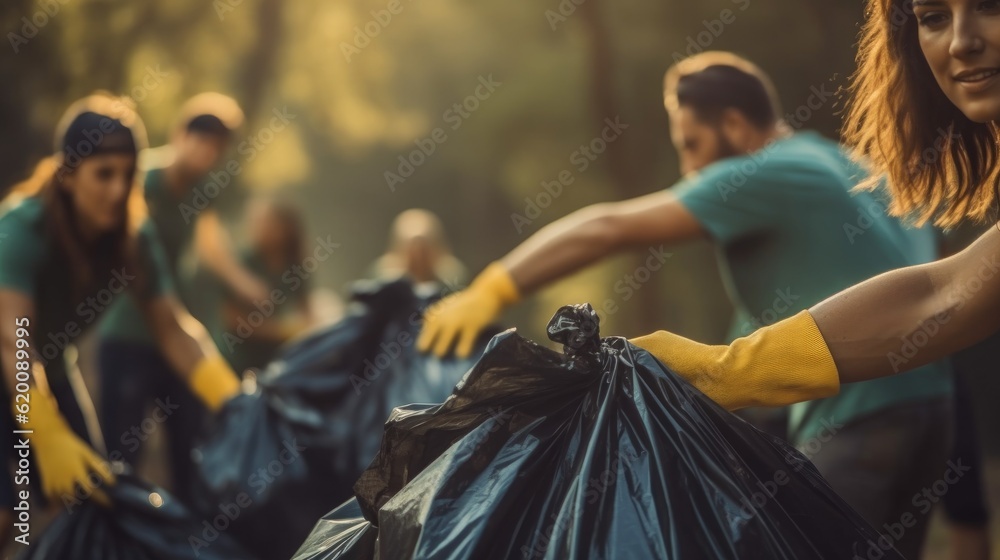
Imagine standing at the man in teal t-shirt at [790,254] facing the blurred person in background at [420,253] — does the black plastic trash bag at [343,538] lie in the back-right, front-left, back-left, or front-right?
back-left

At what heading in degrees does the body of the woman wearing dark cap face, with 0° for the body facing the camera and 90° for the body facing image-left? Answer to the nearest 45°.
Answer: approximately 315°

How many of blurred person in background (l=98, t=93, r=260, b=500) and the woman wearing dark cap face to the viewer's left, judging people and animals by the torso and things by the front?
0

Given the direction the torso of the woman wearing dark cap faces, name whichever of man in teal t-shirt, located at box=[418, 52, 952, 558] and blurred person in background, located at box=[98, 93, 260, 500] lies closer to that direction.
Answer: the man in teal t-shirt

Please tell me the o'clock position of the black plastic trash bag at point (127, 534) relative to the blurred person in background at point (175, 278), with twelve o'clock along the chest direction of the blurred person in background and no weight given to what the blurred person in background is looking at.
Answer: The black plastic trash bag is roughly at 2 o'clock from the blurred person in background.

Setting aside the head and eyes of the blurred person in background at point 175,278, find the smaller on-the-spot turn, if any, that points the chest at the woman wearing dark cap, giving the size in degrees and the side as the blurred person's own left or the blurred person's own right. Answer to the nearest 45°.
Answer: approximately 45° to the blurred person's own right

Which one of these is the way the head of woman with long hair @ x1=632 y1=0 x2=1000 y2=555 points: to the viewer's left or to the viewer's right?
to the viewer's left

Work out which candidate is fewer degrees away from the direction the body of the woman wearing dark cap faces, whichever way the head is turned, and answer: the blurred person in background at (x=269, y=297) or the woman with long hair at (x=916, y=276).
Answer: the woman with long hair
